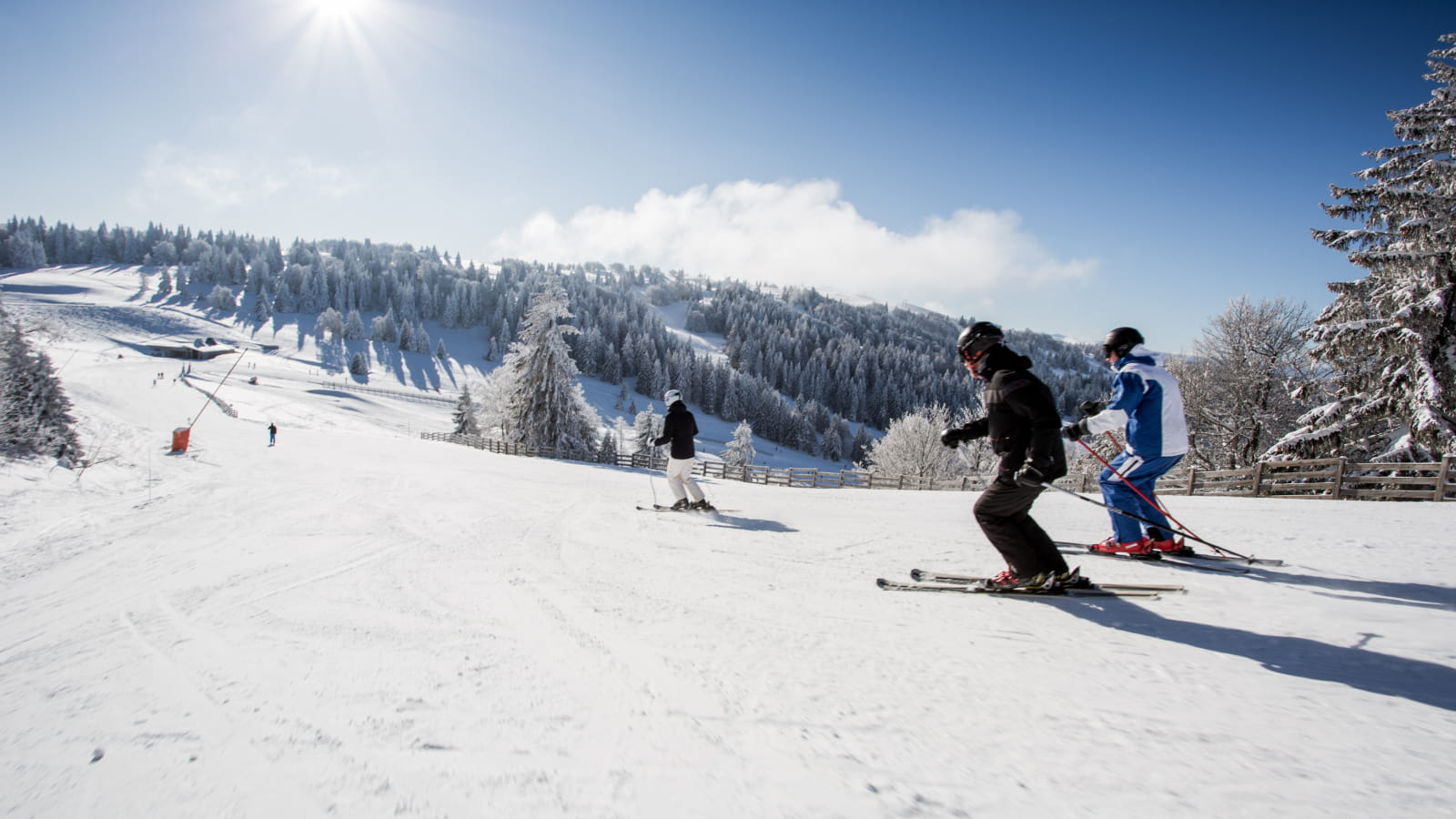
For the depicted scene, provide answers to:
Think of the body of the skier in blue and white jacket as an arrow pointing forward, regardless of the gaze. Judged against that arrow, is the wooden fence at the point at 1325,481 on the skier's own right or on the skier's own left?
on the skier's own right

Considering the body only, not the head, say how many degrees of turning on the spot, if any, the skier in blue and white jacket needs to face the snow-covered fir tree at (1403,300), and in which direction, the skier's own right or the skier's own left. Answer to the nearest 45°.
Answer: approximately 90° to the skier's own right

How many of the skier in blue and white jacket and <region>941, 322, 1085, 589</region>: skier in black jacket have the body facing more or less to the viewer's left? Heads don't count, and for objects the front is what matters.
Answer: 2

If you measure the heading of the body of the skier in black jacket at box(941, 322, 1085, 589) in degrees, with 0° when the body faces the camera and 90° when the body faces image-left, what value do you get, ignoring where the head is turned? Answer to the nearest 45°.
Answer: approximately 90°

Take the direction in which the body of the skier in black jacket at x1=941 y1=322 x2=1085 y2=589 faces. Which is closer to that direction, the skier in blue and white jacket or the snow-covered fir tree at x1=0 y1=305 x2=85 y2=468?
the snow-covered fir tree

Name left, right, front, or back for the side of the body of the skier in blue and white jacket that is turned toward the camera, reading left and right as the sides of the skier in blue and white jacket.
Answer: left

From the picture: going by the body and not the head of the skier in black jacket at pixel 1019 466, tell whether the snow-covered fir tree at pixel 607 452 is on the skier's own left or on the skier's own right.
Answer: on the skier's own right

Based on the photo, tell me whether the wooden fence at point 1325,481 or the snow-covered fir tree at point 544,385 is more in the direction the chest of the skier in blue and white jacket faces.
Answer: the snow-covered fir tree

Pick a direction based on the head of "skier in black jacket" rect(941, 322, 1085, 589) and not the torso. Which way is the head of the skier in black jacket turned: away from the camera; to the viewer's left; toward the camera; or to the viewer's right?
to the viewer's left

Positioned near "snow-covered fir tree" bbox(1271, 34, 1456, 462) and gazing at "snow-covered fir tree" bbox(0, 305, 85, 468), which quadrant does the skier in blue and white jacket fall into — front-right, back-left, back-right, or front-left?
front-left
